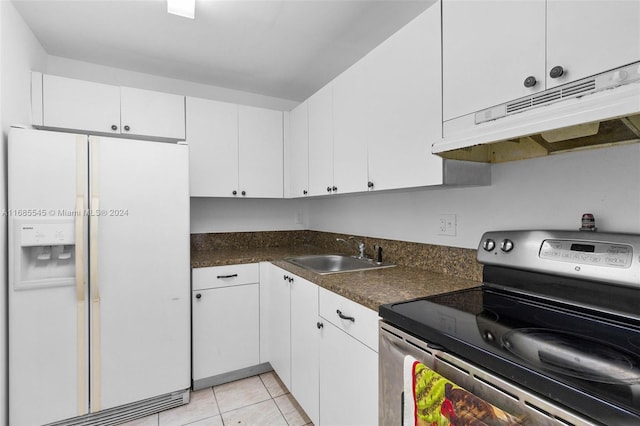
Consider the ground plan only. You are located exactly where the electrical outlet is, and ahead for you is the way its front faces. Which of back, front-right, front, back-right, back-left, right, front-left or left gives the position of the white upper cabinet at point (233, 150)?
front-right

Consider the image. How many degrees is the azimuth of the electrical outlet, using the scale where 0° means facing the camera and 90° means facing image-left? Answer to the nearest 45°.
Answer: approximately 45°

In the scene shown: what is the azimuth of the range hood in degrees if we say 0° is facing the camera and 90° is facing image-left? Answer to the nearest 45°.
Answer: approximately 45°

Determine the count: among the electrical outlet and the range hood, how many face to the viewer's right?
0

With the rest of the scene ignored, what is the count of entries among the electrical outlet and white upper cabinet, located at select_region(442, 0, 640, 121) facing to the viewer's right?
0

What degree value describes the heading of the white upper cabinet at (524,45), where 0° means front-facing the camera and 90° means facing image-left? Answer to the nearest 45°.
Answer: approximately 45°

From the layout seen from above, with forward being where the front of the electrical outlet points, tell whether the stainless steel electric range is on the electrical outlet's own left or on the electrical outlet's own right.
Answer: on the electrical outlet's own left
